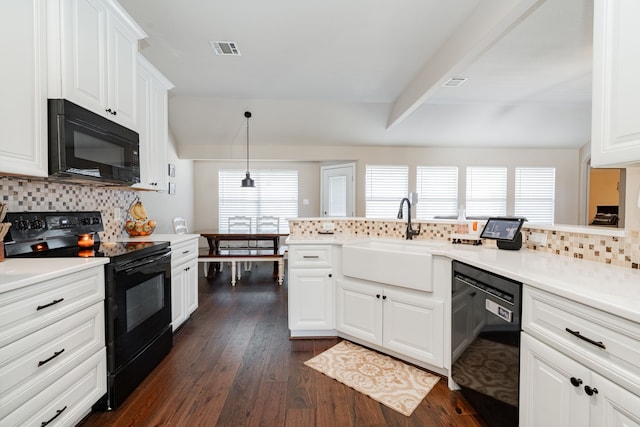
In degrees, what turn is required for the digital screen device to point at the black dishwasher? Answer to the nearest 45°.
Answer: approximately 45° to its left

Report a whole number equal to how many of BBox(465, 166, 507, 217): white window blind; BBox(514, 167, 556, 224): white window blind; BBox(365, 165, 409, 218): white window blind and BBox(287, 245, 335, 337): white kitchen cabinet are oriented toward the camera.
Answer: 4

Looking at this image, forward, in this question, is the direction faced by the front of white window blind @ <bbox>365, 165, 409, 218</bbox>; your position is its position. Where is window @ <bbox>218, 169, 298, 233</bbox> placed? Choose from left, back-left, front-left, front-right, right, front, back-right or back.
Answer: right

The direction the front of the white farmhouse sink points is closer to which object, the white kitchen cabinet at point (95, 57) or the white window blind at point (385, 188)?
the white kitchen cabinet

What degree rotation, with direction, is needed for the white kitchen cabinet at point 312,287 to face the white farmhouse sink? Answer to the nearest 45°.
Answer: approximately 45° to its left

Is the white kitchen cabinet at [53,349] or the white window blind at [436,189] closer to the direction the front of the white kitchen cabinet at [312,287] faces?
the white kitchen cabinet

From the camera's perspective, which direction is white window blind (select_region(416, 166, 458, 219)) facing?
toward the camera

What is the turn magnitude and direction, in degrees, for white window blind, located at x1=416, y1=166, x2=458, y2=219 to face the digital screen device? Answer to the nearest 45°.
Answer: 0° — it already faces it

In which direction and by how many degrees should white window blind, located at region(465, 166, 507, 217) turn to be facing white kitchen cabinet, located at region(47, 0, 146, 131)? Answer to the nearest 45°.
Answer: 0° — it already faces it

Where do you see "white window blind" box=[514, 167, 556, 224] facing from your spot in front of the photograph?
facing the viewer

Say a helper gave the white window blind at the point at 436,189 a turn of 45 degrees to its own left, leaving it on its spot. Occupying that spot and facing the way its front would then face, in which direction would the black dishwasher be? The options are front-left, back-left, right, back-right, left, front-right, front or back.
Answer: front-right

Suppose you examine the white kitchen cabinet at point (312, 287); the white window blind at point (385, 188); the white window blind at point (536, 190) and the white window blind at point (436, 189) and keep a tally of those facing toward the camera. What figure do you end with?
4

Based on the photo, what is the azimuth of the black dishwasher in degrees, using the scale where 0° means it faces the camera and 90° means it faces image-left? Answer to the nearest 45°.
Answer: approximately 45°

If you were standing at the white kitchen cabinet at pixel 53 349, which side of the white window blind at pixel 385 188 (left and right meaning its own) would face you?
front

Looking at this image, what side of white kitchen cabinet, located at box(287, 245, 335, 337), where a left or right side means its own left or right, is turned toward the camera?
front

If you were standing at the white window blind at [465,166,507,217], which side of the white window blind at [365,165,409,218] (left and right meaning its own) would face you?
left

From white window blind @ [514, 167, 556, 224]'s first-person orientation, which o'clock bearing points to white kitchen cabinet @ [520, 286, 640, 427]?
The white kitchen cabinet is roughly at 12 o'clock from the white window blind.

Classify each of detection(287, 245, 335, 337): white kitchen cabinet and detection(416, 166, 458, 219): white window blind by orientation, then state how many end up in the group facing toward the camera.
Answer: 2

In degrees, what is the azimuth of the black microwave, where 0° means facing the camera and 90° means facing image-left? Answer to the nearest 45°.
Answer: approximately 315°
